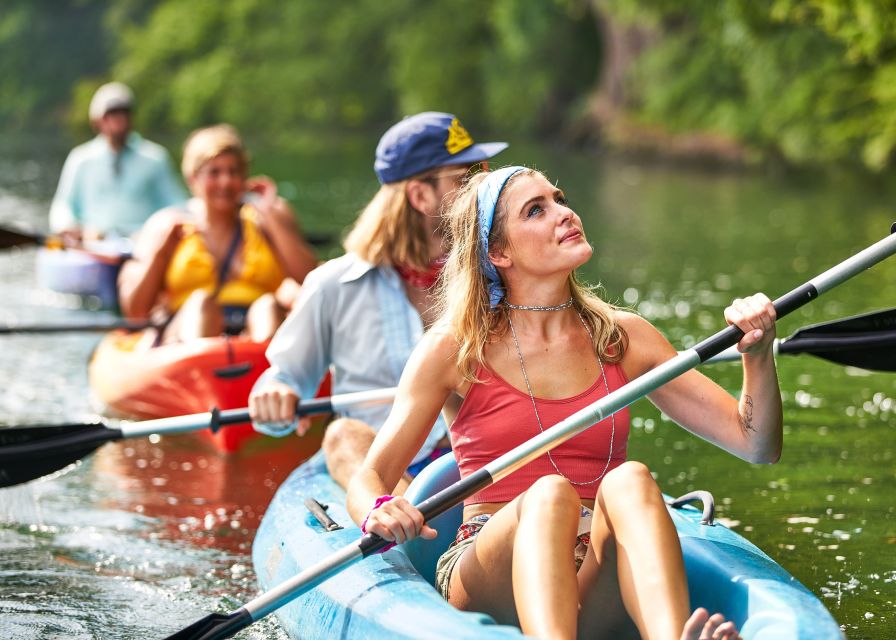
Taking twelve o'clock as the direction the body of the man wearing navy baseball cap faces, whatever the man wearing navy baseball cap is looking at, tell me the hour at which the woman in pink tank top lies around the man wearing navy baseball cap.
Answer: The woman in pink tank top is roughly at 1 o'clock from the man wearing navy baseball cap.

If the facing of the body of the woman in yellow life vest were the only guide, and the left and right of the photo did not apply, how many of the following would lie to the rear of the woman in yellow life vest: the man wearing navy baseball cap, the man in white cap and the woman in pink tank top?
1

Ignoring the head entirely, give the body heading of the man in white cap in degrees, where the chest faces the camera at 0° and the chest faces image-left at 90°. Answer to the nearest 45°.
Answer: approximately 0°

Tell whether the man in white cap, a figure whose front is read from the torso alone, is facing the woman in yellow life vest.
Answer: yes

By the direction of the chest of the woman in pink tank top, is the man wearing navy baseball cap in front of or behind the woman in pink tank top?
behind

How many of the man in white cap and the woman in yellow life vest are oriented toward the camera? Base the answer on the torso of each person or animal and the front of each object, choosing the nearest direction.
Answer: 2

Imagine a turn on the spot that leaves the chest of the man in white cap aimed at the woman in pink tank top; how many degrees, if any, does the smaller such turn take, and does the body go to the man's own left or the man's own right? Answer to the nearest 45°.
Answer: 0° — they already face them

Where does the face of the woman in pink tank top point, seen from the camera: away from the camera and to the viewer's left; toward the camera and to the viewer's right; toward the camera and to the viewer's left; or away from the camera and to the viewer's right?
toward the camera and to the viewer's right

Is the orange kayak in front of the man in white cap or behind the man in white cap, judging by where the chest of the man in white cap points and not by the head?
in front

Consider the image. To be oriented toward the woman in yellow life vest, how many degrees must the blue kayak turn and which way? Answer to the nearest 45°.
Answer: approximately 135° to its left

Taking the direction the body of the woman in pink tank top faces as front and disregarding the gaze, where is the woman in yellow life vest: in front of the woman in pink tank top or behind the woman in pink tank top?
behind

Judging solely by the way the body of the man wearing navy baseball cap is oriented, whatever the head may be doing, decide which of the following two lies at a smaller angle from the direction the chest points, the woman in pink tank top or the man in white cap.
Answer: the woman in pink tank top
